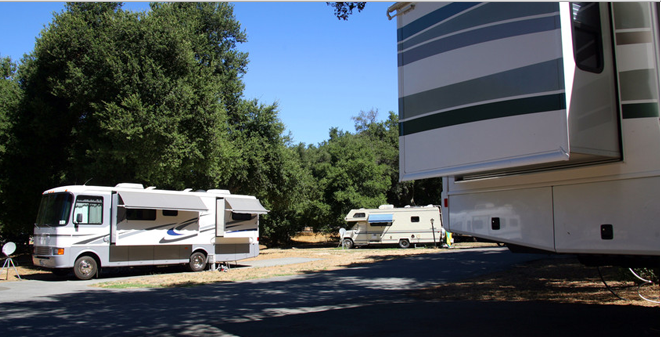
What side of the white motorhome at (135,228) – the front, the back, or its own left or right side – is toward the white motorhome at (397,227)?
back

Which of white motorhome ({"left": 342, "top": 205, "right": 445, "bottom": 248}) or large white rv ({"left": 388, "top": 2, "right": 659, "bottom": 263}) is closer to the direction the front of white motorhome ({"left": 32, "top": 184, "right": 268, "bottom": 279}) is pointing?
the large white rv

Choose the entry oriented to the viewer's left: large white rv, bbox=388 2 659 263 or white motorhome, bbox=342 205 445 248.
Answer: the white motorhome

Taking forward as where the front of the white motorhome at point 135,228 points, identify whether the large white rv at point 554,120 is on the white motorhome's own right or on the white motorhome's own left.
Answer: on the white motorhome's own left

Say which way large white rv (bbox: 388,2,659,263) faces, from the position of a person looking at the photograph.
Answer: facing the viewer and to the right of the viewer

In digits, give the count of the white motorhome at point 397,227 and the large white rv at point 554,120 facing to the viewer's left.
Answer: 1

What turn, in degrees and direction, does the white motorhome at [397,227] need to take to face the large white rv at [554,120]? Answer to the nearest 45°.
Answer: approximately 90° to its left

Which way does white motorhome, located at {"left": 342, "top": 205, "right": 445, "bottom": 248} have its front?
to the viewer's left

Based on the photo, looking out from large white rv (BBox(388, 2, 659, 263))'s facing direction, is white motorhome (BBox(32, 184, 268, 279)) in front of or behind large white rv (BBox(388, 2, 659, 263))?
behind

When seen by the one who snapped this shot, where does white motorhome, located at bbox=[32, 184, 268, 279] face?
facing the viewer and to the left of the viewer

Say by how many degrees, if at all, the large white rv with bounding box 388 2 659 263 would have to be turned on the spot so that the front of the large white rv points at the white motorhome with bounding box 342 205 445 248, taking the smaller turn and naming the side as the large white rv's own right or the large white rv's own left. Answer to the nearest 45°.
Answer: approximately 135° to the large white rv's own left
